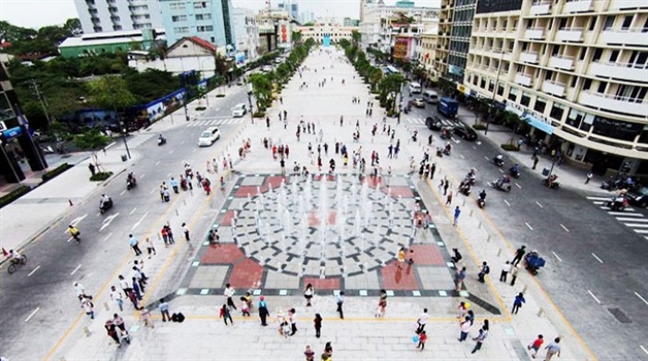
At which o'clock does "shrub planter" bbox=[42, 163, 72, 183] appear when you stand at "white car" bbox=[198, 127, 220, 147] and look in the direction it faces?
The shrub planter is roughly at 1 o'clock from the white car.

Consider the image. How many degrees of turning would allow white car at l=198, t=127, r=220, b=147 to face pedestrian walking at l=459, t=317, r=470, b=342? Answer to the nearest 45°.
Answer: approximately 45° to its left

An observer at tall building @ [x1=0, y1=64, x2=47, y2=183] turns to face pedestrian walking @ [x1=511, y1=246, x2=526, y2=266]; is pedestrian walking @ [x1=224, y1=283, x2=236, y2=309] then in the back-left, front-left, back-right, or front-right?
front-right

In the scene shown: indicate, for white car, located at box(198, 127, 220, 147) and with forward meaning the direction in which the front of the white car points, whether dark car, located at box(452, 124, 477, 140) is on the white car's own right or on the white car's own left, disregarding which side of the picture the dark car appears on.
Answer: on the white car's own left

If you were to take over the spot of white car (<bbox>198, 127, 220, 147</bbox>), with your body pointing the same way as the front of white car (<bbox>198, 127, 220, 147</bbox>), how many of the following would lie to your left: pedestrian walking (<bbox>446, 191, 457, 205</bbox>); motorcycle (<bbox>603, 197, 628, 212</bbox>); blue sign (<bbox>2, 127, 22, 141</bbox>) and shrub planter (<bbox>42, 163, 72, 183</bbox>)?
2

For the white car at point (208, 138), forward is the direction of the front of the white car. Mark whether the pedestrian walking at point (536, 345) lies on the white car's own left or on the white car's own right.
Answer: on the white car's own left

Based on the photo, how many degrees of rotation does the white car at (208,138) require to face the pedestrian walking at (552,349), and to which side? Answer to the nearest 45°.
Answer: approximately 45° to its left

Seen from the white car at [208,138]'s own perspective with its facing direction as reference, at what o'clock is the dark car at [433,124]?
The dark car is roughly at 8 o'clock from the white car.

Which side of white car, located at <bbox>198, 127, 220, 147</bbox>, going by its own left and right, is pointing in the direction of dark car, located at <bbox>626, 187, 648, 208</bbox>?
left

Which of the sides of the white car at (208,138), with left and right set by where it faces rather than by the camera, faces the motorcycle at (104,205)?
front

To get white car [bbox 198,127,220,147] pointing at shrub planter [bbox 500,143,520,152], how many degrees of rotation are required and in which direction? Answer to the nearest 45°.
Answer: approximately 90° to its left

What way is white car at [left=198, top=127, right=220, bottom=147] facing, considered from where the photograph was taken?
facing the viewer and to the left of the viewer
